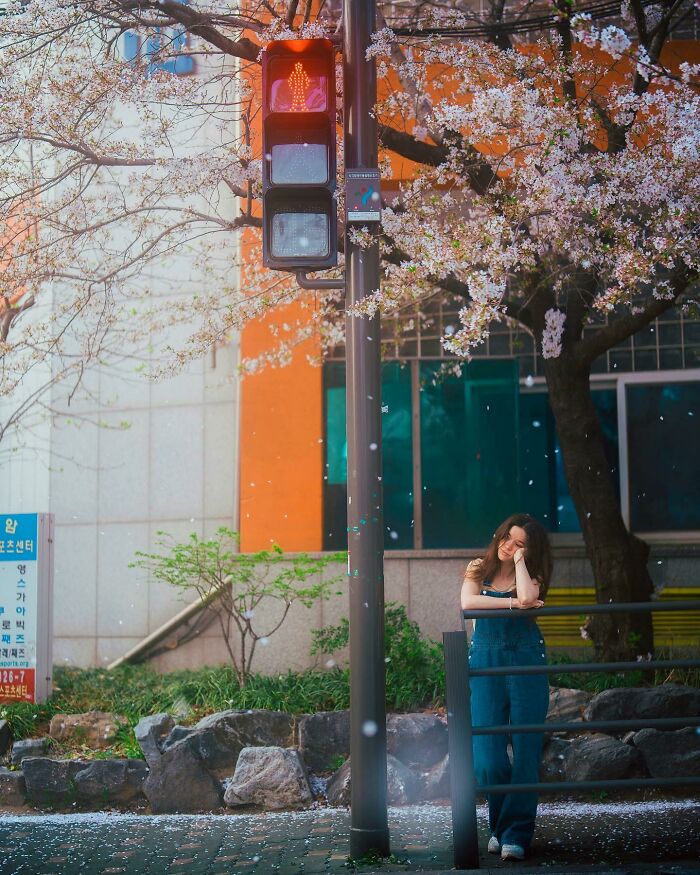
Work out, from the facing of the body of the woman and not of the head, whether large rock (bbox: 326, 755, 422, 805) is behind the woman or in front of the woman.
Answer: behind

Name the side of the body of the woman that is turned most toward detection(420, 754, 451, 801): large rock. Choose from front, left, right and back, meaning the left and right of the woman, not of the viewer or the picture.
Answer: back

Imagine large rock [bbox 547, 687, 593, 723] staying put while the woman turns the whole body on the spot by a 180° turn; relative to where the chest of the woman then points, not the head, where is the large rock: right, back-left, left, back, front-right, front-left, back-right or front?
front

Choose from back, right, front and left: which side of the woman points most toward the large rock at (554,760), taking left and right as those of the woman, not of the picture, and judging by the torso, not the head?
back

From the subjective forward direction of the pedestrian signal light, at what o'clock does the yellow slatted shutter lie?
The yellow slatted shutter is roughly at 7 o'clock from the pedestrian signal light.

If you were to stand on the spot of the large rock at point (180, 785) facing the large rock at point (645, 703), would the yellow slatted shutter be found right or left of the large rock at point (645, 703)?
left
